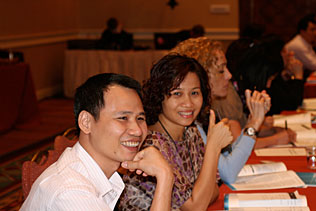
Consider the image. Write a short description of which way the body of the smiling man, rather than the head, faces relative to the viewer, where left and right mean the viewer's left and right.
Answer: facing the viewer and to the right of the viewer

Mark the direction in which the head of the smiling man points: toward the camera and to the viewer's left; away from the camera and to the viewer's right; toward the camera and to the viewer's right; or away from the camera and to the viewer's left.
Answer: toward the camera and to the viewer's right

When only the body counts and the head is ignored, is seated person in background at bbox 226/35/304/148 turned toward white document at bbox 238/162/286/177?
no

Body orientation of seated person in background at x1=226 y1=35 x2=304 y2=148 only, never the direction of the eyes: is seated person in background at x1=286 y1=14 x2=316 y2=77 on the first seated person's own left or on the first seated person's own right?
on the first seated person's own left

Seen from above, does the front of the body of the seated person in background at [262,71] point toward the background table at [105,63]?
no

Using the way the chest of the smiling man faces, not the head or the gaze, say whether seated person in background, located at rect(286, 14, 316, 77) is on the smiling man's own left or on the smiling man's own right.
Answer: on the smiling man's own left

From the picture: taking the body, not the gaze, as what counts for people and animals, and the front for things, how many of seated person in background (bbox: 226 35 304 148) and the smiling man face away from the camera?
0

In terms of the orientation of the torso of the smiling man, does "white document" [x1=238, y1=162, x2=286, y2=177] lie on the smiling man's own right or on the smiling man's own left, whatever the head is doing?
on the smiling man's own left

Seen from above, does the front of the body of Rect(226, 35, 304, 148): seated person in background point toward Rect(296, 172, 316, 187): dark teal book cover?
no

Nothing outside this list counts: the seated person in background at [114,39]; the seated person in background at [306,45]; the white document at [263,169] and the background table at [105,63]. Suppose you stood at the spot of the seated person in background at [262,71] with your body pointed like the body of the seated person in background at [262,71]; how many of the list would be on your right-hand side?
1

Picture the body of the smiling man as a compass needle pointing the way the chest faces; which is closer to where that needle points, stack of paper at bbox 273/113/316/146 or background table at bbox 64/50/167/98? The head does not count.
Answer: the stack of paper

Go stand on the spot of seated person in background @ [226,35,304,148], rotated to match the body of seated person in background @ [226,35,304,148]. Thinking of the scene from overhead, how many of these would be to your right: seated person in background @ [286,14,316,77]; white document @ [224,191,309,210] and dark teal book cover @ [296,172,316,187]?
2

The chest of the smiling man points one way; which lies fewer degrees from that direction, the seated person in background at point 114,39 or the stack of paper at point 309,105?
the stack of paper

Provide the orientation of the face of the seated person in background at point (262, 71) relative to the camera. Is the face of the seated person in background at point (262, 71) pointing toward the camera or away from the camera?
away from the camera

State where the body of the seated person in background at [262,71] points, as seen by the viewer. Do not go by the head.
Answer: to the viewer's right
